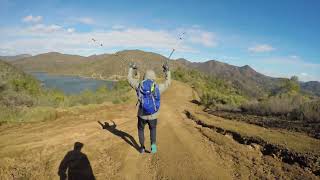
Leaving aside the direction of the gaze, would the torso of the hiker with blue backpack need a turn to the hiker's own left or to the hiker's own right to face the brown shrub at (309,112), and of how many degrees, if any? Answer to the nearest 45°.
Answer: approximately 45° to the hiker's own right

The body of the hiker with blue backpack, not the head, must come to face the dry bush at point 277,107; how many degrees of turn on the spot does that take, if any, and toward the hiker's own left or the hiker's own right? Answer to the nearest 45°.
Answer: approximately 45° to the hiker's own right

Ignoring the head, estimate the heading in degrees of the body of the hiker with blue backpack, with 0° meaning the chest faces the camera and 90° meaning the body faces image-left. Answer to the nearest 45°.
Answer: approximately 180°
